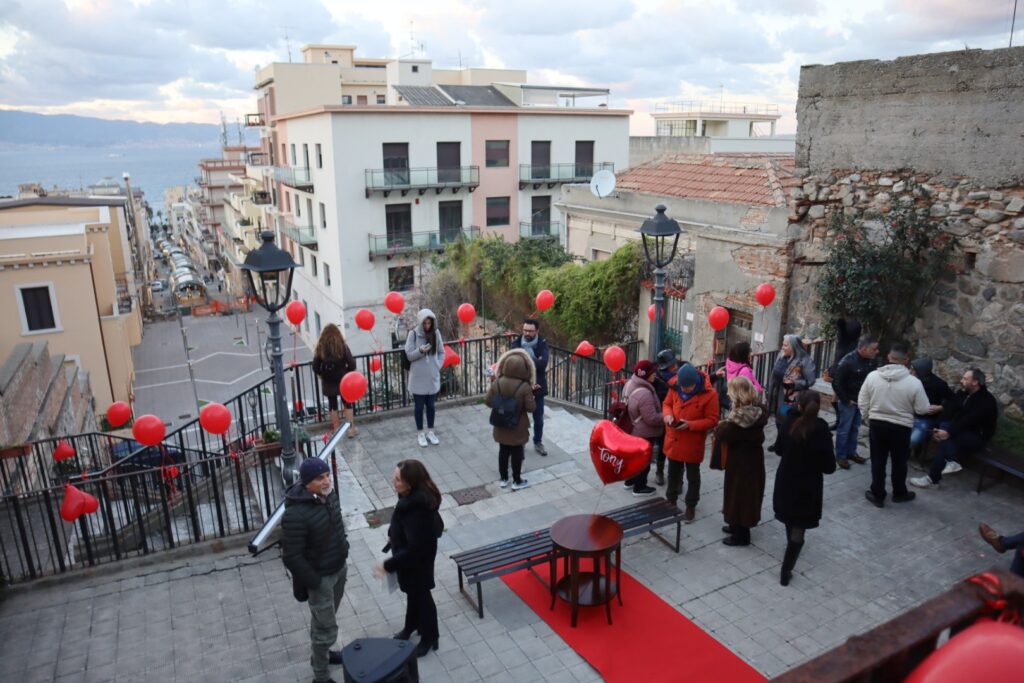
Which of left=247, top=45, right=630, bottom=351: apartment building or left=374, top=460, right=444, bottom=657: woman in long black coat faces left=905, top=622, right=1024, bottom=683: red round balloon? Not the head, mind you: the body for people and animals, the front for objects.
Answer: the apartment building

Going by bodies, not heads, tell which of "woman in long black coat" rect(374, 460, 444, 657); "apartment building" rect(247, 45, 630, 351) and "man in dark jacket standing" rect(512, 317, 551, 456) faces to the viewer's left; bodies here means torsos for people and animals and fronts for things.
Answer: the woman in long black coat

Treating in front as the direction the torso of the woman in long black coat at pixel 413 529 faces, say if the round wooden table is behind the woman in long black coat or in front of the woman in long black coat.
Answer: behind

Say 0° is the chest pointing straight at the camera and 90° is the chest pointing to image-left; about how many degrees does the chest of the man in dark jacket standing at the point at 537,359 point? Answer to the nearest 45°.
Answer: approximately 0°

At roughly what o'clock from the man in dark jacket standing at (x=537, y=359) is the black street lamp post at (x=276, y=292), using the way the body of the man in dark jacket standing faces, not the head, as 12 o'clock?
The black street lamp post is roughly at 2 o'clock from the man in dark jacket standing.

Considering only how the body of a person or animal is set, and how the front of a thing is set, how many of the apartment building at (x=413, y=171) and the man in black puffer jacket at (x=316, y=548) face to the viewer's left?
0

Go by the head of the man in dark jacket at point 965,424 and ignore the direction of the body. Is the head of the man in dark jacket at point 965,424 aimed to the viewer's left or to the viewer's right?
to the viewer's left

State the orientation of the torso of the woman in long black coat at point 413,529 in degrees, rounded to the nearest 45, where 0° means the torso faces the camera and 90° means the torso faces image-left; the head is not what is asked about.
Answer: approximately 90°

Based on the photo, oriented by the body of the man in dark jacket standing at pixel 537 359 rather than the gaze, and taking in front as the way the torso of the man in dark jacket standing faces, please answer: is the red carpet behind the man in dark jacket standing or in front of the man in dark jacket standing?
in front

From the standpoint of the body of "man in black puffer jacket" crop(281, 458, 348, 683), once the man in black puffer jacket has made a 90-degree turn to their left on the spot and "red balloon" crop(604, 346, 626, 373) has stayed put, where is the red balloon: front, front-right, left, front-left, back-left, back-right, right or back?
front

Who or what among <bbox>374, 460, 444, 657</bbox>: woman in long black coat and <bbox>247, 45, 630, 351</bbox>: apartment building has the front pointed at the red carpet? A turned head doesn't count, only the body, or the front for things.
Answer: the apartment building

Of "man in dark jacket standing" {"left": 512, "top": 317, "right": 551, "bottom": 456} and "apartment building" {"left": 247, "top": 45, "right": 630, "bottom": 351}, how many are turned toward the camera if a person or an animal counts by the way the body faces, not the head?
2

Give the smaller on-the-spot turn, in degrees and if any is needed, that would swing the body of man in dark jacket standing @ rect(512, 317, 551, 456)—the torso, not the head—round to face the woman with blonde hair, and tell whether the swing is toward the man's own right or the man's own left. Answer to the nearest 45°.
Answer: approximately 45° to the man's own left

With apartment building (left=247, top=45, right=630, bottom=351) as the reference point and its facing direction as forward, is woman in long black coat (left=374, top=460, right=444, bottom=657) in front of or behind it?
in front

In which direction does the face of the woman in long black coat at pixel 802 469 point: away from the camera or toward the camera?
away from the camera
